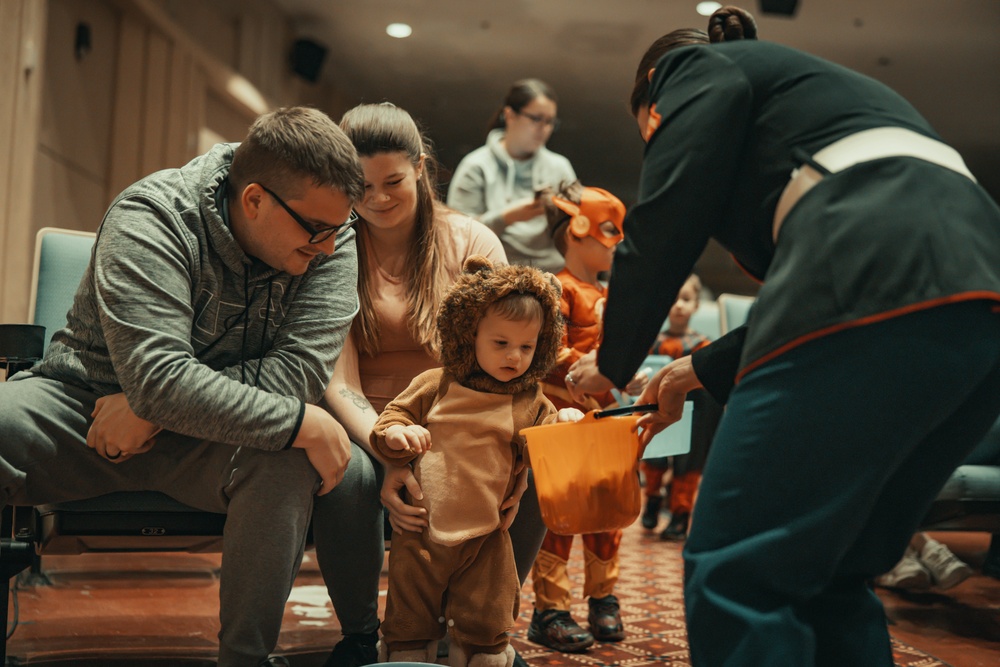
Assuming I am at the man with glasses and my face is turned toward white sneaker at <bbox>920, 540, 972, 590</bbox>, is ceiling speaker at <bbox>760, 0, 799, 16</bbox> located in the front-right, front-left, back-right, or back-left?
front-left

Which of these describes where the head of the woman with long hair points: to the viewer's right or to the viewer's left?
to the viewer's right

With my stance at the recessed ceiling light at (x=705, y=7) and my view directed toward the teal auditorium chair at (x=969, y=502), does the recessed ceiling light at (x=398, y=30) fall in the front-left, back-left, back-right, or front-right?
back-right

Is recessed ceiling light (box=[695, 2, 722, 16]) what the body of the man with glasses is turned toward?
no

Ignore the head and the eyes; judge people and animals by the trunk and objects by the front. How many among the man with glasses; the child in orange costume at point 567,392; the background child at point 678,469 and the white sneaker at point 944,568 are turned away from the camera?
0

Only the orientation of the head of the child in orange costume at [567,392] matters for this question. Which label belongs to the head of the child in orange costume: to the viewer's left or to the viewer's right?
to the viewer's right

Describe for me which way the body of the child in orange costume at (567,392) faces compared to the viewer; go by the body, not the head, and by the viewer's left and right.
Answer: facing the viewer and to the right of the viewer

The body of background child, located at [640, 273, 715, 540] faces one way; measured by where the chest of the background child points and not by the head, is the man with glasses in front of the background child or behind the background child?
in front

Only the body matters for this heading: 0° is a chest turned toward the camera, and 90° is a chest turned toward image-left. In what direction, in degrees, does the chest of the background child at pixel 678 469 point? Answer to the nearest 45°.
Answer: approximately 45°

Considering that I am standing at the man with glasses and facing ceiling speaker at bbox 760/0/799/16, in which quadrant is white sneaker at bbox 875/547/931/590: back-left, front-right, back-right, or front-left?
front-right

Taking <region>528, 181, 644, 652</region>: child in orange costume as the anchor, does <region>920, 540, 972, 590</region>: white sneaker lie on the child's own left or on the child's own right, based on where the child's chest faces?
on the child's own left

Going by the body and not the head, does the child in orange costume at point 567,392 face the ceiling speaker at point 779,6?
no

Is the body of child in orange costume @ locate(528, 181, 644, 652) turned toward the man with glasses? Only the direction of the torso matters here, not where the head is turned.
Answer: no

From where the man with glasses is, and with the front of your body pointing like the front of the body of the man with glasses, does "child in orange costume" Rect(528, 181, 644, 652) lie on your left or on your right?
on your left
